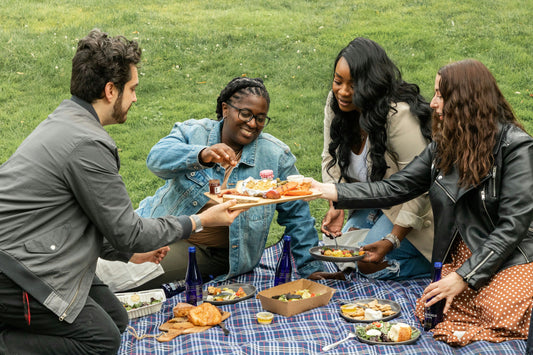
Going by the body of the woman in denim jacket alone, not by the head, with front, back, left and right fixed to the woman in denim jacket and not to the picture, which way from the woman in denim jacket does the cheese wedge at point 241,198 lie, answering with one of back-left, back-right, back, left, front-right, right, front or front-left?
front

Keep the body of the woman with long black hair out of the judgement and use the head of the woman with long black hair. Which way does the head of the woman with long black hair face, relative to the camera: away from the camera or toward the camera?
toward the camera

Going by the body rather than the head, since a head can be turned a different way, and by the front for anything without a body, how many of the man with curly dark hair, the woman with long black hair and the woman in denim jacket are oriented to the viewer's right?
1

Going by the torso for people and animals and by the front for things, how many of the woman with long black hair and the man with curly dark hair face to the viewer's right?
1

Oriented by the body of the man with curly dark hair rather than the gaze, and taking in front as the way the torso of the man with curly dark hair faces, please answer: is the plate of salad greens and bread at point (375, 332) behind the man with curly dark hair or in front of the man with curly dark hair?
in front

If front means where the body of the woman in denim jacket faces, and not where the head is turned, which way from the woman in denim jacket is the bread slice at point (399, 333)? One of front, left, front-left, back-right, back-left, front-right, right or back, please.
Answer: front-left

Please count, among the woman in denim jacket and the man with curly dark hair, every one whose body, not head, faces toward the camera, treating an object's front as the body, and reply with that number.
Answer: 1

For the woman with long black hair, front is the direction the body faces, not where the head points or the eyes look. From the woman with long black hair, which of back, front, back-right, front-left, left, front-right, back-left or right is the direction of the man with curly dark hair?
front

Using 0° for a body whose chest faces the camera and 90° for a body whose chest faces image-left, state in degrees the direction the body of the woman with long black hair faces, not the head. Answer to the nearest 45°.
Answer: approximately 45°

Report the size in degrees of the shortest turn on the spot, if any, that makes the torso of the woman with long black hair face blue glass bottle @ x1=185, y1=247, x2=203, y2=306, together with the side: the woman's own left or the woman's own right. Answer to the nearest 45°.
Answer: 0° — they already face it

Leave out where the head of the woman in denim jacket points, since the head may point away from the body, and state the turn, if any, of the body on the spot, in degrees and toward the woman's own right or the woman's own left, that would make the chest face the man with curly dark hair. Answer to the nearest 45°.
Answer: approximately 45° to the woman's own right

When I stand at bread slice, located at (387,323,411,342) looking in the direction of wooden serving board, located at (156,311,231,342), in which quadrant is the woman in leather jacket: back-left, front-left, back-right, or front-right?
back-right

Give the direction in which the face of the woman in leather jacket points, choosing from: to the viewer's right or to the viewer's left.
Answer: to the viewer's left

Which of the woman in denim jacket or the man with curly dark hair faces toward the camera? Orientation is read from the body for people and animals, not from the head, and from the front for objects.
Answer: the woman in denim jacket

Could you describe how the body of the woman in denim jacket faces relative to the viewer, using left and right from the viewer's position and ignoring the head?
facing the viewer

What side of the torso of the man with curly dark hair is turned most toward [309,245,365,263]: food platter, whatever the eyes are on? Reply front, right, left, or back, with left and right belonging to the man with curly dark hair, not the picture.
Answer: front

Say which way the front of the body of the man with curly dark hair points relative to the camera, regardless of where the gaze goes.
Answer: to the viewer's right

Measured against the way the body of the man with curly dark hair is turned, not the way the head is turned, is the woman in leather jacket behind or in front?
in front
